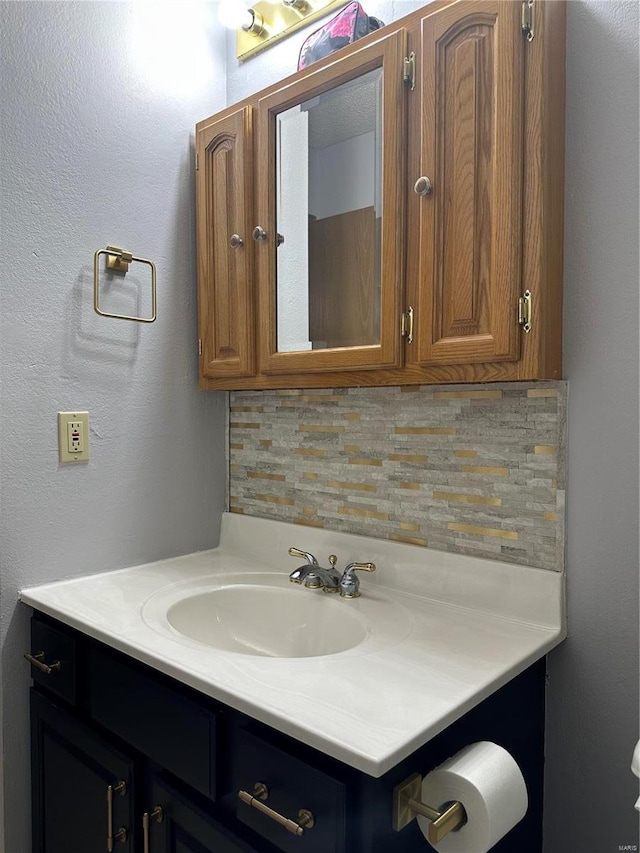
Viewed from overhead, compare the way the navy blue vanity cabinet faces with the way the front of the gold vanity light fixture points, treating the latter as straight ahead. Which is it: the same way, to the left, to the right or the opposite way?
the same way

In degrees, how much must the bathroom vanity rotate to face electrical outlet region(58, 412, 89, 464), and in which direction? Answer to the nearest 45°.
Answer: approximately 90° to its right

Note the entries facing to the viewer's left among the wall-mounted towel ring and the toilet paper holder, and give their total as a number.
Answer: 0

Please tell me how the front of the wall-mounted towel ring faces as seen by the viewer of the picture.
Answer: facing the viewer and to the right of the viewer

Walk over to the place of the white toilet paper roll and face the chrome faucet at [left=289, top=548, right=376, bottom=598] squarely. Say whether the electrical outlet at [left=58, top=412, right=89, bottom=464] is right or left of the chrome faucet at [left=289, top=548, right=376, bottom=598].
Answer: left

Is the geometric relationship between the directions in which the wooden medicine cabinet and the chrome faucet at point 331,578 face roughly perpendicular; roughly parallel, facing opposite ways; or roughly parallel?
roughly parallel

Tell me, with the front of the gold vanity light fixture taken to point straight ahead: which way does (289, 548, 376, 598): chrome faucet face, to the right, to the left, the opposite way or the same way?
the same way

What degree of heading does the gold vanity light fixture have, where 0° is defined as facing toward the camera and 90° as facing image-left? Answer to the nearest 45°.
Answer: approximately 45°

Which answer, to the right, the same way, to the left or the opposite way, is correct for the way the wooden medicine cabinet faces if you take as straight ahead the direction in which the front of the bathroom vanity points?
the same way

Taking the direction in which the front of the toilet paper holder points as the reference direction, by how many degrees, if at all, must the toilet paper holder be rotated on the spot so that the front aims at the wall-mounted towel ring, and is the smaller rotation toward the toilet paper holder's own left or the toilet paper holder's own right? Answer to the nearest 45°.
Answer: approximately 180°

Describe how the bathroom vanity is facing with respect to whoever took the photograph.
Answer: facing the viewer and to the left of the viewer

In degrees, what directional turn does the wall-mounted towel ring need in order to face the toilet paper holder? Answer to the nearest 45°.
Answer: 0° — it already faces it
